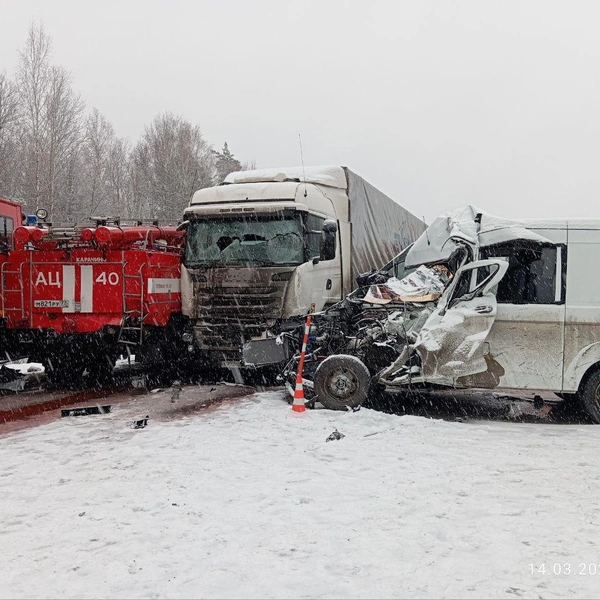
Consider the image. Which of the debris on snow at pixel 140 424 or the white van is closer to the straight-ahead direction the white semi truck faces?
the debris on snow

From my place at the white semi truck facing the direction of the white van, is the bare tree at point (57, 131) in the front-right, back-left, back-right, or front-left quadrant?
back-left

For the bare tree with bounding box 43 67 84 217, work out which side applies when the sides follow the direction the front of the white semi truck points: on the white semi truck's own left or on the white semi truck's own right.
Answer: on the white semi truck's own right

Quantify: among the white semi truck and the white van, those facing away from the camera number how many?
0

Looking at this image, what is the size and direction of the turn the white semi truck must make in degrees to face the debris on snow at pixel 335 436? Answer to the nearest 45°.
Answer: approximately 45° to its left

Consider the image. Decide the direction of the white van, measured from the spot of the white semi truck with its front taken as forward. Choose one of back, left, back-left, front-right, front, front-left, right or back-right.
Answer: left

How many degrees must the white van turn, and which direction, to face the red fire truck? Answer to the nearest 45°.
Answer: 0° — it already faces it

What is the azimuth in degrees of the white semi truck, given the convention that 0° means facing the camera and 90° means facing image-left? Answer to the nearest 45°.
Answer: approximately 45°

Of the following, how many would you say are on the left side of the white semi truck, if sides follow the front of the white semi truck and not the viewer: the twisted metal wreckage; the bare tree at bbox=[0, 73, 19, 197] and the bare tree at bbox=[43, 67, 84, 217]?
1

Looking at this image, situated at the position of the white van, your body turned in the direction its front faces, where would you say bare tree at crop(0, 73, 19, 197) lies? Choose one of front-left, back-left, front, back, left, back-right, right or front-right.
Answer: front-right

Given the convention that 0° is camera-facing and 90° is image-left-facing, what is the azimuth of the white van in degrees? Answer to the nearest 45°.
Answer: approximately 90°

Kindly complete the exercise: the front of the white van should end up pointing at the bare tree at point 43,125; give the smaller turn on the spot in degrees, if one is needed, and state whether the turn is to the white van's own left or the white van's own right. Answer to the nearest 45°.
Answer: approximately 45° to the white van's own right

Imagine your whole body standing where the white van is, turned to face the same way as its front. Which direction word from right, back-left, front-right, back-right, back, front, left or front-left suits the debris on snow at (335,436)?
front-left
